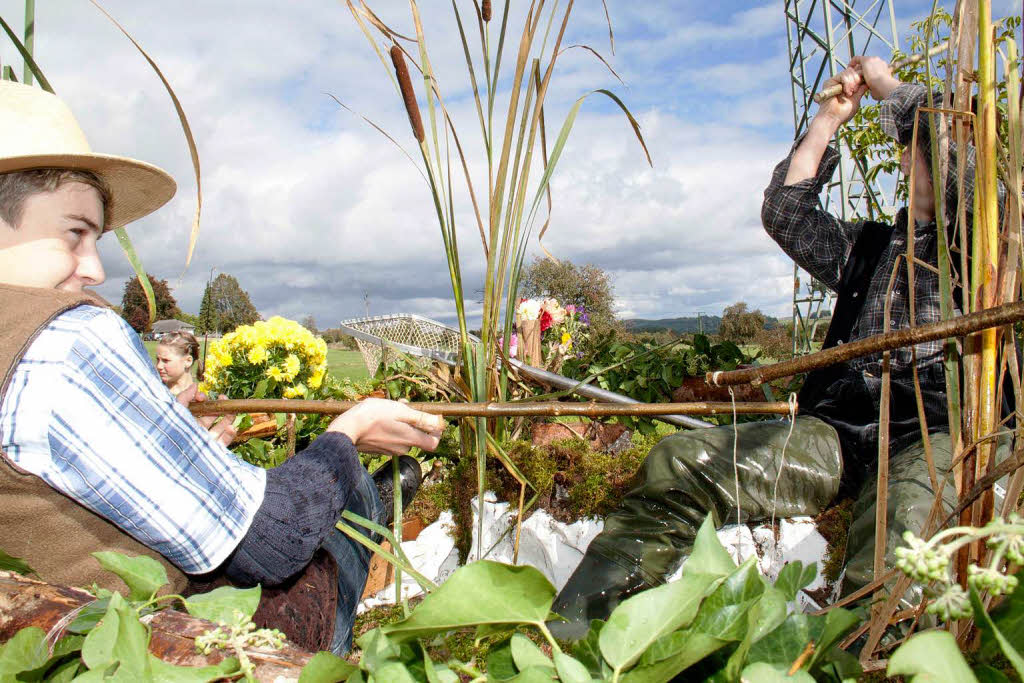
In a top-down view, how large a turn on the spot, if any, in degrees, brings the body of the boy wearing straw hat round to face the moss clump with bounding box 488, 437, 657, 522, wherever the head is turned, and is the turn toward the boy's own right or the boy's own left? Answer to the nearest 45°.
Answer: approximately 45° to the boy's own left

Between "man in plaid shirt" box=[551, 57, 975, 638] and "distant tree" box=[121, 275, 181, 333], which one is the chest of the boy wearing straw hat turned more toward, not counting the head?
the man in plaid shirt

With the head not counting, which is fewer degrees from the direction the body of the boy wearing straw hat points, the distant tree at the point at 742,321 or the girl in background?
the distant tree

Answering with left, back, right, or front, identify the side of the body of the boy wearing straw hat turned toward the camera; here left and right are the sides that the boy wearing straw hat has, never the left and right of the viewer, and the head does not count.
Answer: right

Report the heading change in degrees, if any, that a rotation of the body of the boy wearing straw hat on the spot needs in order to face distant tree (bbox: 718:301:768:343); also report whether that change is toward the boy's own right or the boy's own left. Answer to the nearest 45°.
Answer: approximately 45° to the boy's own left

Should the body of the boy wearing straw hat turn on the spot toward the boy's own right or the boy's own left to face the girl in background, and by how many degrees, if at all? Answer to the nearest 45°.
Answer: approximately 90° to the boy's own left

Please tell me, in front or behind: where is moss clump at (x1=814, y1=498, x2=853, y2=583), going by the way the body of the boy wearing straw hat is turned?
in front

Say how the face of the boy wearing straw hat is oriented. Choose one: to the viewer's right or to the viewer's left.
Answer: to the viewer's right

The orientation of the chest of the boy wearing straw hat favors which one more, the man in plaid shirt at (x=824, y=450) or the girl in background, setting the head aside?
the man in plaid shirt

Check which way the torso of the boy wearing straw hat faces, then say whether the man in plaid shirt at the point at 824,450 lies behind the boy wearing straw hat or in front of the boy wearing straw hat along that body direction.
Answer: in front
